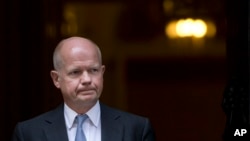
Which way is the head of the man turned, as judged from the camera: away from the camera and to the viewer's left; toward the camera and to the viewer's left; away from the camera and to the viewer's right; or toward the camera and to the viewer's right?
toward the camera and to the viewer's right

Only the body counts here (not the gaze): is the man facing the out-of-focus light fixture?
no

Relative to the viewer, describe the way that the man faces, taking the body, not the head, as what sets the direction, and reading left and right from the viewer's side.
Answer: facing the viewer
